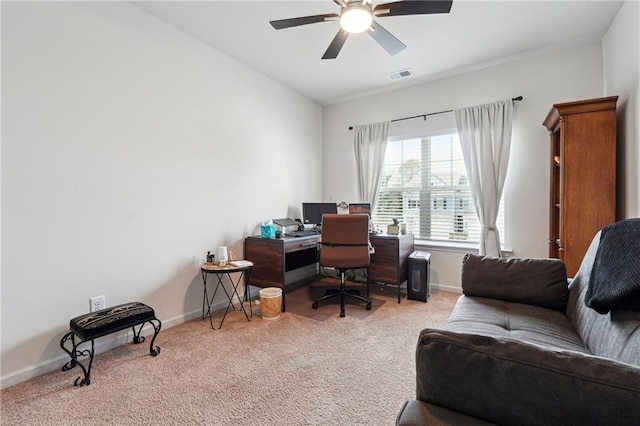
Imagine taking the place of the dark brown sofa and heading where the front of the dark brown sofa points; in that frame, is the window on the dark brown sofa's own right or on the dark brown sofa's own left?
on the dark brown sofa's own right

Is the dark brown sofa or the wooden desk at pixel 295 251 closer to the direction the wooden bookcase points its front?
the wooden desk

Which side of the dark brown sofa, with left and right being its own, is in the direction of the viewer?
left

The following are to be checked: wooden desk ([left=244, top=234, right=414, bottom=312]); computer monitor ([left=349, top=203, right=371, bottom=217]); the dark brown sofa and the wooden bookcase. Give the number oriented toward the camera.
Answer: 2

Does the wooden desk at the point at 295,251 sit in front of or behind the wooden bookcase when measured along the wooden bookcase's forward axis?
in front

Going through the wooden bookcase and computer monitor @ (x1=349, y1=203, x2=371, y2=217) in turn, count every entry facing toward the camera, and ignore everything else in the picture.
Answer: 1

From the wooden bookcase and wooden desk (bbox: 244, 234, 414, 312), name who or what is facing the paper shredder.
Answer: the wooden bookcase

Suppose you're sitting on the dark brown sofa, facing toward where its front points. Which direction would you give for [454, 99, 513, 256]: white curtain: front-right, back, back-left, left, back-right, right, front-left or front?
right

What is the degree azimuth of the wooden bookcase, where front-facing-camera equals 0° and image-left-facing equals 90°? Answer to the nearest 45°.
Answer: approximately 90°

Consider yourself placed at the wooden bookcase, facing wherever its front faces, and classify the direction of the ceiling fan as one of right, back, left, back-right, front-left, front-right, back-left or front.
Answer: front-left

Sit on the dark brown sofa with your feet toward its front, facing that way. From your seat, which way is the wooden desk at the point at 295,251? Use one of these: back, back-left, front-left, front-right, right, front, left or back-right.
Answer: front-right

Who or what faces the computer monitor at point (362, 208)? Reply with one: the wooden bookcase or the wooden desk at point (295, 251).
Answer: the wooden bookcase

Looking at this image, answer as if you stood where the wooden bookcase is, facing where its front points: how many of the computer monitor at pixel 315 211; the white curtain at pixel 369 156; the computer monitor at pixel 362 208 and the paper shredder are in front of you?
4
